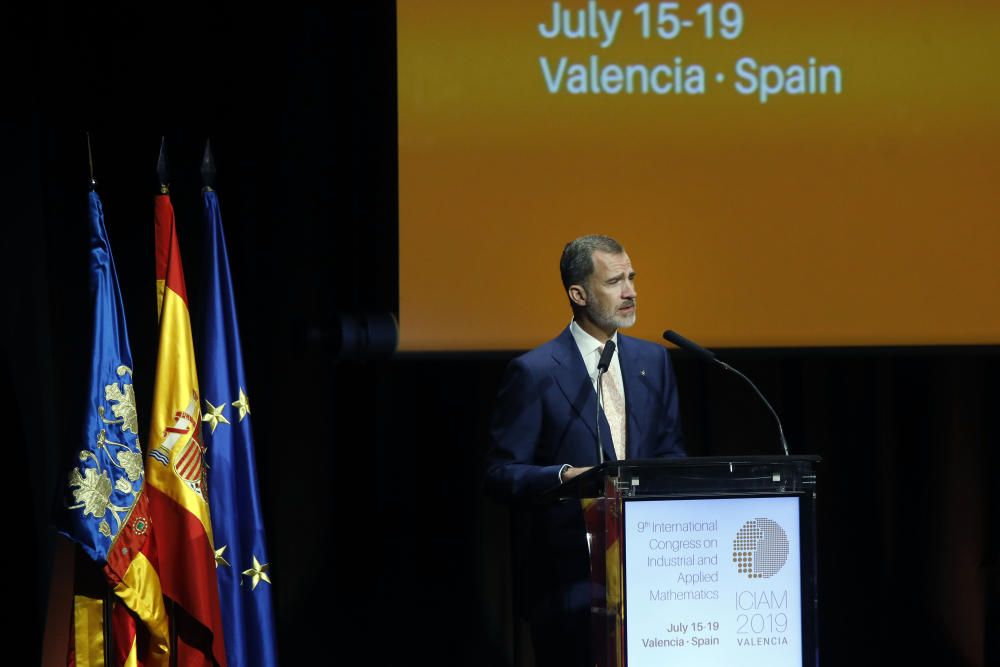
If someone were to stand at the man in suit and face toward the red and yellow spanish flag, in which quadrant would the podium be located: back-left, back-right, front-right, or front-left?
back-left

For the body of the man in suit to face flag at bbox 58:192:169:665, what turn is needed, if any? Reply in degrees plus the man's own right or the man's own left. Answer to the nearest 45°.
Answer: approximately 135° to the man's own right

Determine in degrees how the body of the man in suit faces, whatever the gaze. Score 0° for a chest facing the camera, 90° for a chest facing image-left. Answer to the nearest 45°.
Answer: approximately 315°

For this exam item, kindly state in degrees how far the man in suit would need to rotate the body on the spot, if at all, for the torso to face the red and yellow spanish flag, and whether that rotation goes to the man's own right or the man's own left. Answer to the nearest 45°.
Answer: approximately 135° to the man's own right

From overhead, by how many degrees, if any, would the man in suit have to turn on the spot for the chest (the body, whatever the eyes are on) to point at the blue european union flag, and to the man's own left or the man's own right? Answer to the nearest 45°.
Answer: approximately 135° to the man's own right

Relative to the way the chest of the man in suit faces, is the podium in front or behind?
in front

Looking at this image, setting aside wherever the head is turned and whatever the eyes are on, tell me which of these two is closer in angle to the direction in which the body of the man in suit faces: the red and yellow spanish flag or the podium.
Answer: the podium

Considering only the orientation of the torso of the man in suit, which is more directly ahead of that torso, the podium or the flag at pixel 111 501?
the podium
